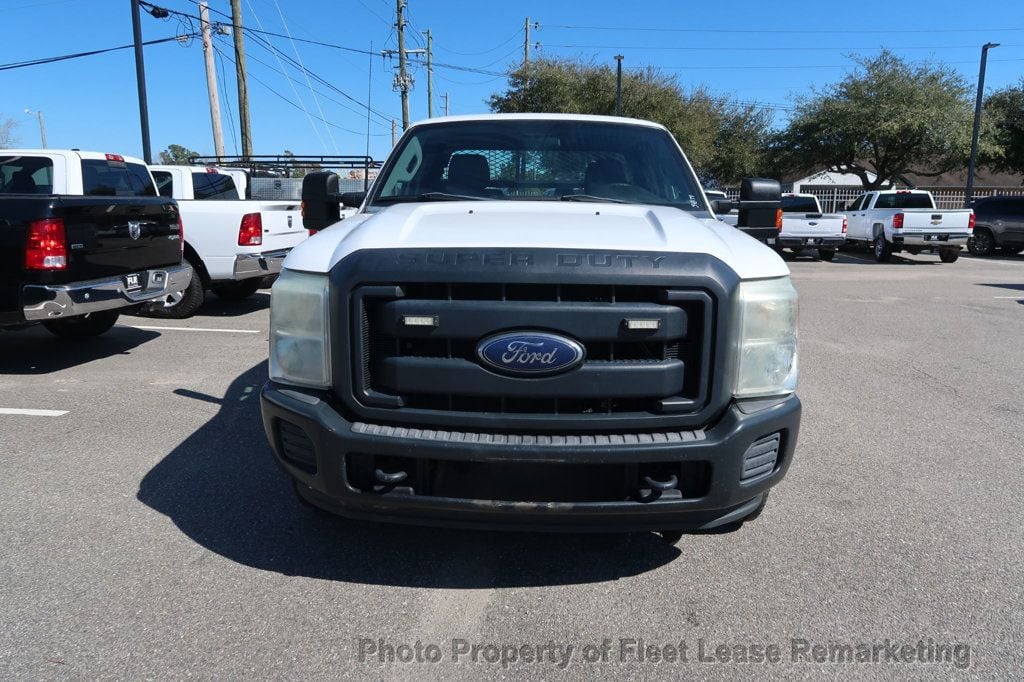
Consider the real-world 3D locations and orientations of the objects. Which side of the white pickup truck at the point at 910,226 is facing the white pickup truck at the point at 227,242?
left

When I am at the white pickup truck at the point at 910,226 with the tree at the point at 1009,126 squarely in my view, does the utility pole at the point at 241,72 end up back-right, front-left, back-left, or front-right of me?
back-left

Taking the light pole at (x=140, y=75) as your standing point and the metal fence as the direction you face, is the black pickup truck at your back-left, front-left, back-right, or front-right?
back-right

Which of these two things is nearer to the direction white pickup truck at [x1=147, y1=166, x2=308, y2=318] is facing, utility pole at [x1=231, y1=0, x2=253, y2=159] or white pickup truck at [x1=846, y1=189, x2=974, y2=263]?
the utility pole

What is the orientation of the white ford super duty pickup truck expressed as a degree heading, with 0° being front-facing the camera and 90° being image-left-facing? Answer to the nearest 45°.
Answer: approximately 0°

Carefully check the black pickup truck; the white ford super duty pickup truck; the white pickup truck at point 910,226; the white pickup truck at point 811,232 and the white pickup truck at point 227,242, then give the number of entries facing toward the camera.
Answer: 1

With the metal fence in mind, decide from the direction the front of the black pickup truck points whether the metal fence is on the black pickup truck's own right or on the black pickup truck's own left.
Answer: on the black pickup truck's own right

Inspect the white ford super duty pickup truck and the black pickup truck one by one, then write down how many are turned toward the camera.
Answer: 1

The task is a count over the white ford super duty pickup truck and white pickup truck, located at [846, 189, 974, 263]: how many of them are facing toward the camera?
1

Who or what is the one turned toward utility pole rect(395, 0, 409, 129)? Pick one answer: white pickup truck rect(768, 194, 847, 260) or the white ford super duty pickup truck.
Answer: the white pickup truck

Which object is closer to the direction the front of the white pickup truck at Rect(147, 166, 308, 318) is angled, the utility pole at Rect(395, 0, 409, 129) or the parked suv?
the utility pole

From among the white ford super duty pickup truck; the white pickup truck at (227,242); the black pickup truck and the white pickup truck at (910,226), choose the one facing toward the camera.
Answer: the white ford super duty pickup truck

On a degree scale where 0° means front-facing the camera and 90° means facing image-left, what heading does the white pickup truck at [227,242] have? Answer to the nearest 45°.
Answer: approximately 135°

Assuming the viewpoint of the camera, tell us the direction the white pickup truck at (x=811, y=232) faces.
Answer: facing away from the viewer and to the left of the viewer
